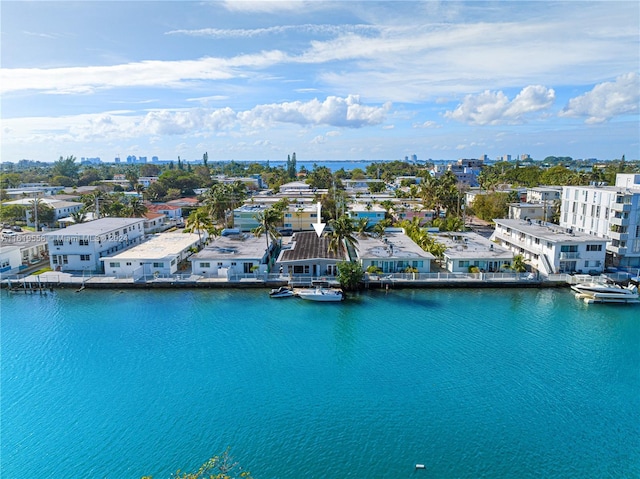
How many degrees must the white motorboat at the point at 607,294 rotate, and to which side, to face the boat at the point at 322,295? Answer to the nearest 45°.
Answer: approximately 45° to its left

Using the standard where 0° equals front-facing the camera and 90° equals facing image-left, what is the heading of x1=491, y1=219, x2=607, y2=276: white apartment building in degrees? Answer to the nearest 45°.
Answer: approximately 0°

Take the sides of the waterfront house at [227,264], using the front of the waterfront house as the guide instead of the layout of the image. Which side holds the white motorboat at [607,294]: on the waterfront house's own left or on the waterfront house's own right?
on the waterfront house's own left

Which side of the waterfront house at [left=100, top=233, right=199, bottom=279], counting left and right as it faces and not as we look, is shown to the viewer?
front

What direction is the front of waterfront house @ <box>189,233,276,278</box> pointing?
toward the camera

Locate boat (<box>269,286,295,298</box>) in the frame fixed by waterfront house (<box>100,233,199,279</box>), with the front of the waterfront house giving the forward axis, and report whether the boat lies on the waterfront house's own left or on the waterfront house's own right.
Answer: on the waterfront house's own left

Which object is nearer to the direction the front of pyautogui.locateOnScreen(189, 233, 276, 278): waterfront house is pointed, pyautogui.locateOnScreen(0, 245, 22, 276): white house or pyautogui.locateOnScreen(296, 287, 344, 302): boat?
the boat

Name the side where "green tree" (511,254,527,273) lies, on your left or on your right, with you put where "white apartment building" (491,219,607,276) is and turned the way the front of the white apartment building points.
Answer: on your right

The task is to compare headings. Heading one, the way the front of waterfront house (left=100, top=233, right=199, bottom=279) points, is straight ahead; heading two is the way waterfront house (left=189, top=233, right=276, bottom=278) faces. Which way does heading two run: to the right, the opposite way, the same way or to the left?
the same way

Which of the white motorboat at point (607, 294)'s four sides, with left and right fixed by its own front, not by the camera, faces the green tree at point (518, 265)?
front

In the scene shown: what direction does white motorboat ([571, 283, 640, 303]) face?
to the viewer's left

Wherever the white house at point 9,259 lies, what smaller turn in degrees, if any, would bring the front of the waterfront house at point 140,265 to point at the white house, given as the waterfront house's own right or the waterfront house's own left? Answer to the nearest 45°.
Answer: approximately 135° to the waterfront house's own right
